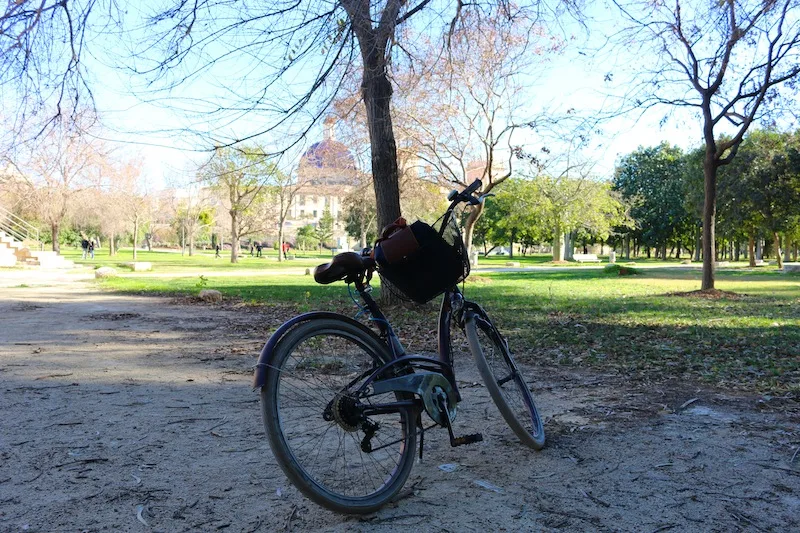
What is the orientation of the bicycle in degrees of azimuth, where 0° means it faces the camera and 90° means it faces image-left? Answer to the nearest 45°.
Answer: approximately 225°

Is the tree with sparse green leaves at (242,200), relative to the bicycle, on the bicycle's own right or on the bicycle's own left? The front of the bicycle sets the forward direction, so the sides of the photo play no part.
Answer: on the bicycle's own left
